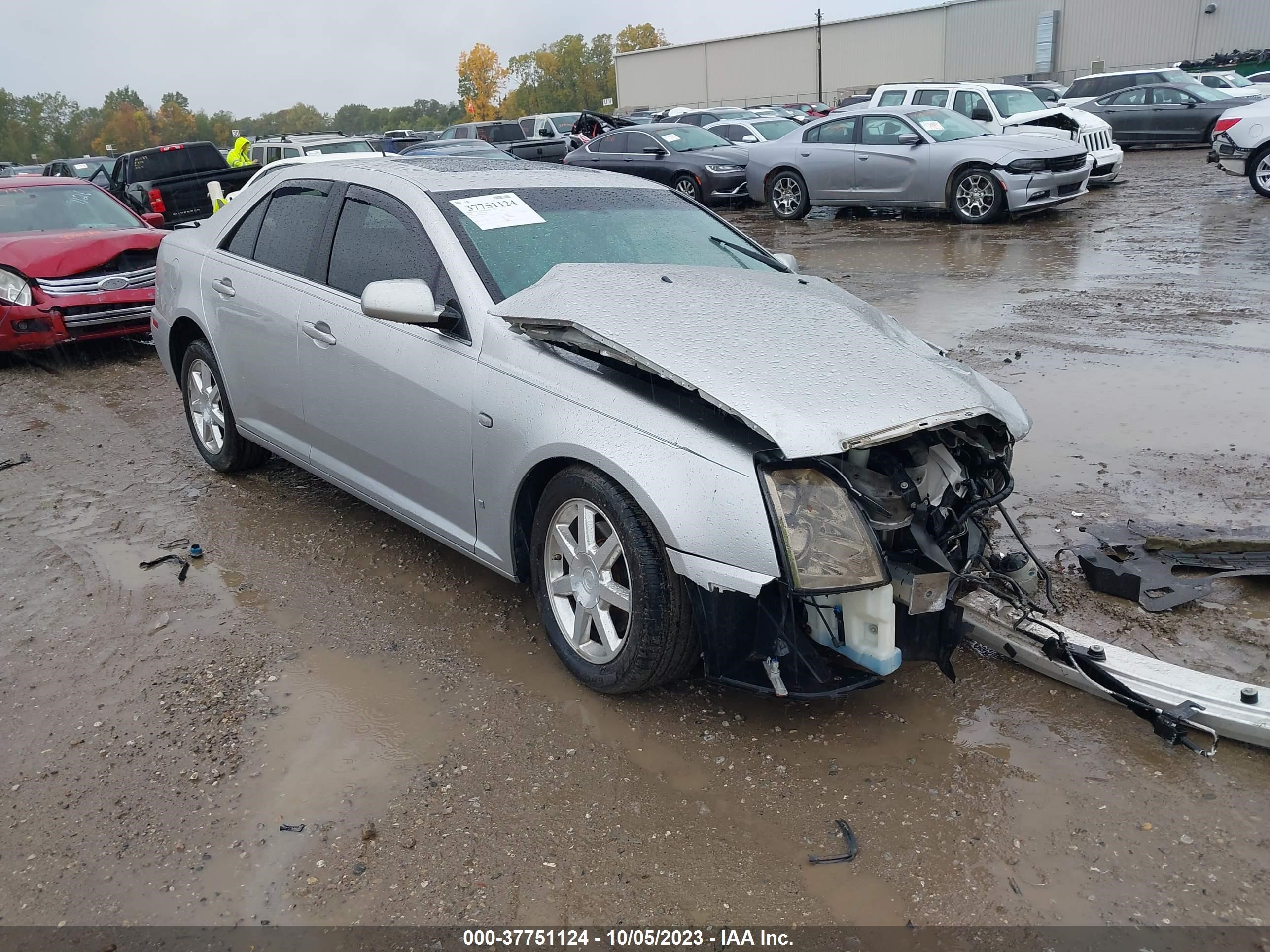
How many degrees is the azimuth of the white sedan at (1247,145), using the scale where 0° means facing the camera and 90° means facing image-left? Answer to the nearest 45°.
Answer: approximately 270°

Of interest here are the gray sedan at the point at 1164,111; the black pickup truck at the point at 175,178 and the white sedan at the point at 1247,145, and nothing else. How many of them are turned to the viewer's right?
2

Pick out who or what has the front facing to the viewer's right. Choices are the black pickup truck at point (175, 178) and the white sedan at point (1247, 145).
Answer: the white sedan

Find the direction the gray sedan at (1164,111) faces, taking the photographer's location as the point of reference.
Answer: facing to the right of the viewer

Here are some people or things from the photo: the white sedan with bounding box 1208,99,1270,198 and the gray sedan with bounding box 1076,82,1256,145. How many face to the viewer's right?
2

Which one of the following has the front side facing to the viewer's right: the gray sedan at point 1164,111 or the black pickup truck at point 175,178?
the gray sedan

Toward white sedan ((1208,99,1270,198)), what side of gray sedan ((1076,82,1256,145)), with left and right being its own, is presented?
right

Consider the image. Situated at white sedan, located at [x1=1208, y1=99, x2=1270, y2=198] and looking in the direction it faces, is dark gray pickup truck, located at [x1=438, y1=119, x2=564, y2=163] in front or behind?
behind

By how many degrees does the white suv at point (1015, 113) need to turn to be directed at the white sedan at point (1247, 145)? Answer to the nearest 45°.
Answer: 0° — it already faces it

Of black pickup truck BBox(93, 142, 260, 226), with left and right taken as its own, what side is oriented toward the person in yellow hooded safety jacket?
right

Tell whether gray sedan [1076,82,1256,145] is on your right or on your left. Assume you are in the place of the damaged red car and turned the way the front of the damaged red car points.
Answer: on your left

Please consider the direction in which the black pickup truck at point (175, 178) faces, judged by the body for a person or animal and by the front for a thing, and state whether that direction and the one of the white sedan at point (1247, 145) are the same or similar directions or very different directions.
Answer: very different directions
